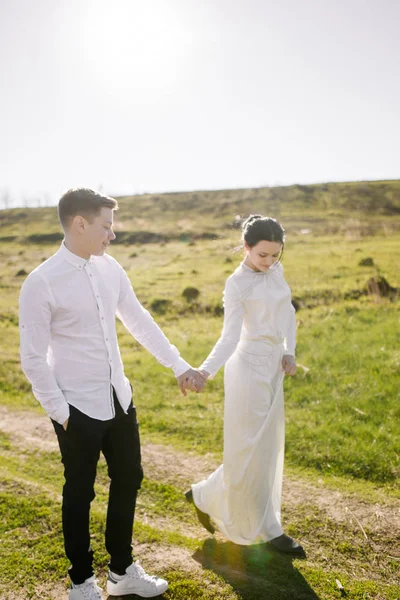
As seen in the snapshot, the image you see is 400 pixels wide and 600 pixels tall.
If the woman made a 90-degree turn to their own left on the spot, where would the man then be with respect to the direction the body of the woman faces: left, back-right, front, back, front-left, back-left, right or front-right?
back

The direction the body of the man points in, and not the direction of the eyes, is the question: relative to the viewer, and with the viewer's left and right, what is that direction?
facing the viewer and to the right of the viewer

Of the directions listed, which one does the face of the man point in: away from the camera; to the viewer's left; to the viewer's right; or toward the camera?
to the viewer's right
